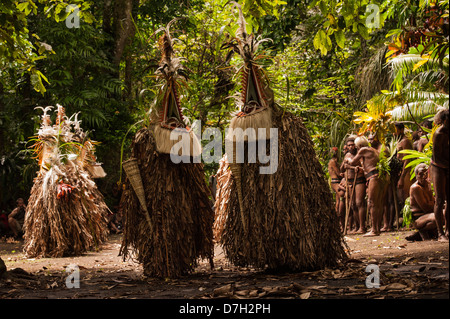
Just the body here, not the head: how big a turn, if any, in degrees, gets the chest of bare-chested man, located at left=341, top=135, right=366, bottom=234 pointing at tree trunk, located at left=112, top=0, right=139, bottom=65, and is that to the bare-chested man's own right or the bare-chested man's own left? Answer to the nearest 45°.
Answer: approximately 90° to the bare-chested man's own right

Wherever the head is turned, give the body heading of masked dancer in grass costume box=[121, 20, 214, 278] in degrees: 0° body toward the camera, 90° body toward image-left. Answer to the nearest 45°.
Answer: approximately 315°

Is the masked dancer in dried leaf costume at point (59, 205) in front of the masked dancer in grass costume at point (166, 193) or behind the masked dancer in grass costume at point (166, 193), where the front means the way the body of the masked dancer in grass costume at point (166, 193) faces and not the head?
behind

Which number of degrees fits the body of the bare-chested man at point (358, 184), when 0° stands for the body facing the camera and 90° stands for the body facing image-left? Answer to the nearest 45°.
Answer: approximately 45°

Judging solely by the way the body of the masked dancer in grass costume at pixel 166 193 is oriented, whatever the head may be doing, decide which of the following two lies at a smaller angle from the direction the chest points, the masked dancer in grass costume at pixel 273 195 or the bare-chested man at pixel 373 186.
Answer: the masked dancer in grass costume

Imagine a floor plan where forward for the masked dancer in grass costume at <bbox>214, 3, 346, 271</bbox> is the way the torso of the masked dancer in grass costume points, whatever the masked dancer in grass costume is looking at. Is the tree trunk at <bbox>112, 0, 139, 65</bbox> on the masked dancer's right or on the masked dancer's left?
on the masked dancer's right

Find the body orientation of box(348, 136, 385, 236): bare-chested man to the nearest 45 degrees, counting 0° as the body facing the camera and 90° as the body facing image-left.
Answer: approximately 90°
